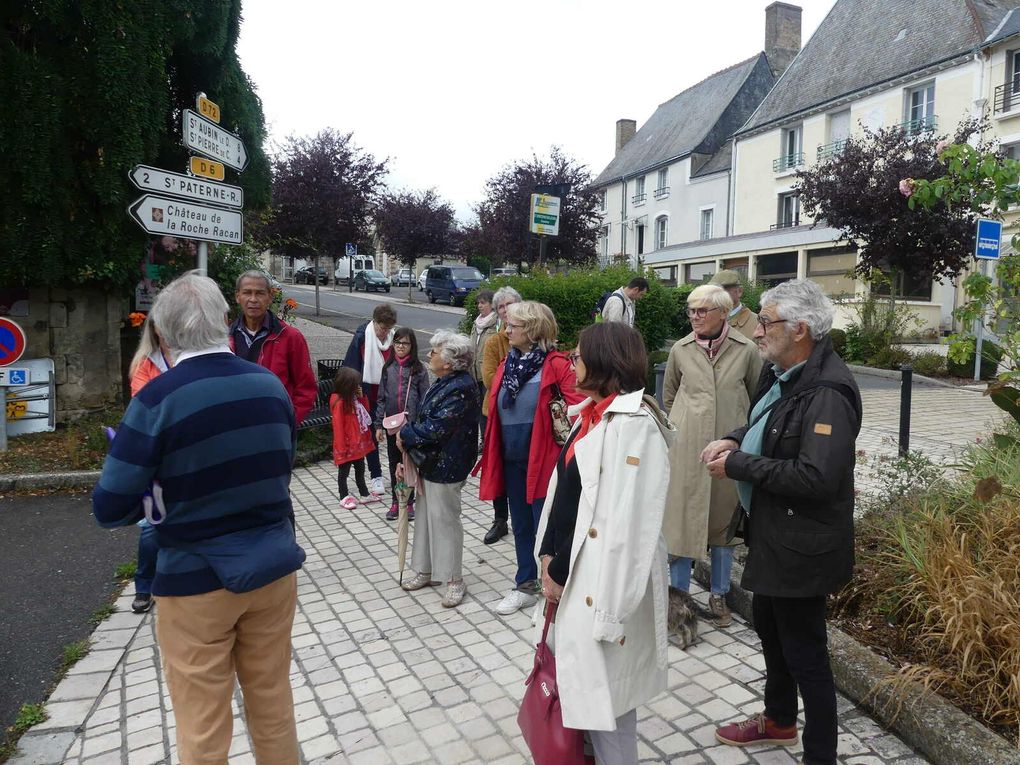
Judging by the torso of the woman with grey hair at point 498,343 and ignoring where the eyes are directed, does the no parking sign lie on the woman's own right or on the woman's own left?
on the woman's own right

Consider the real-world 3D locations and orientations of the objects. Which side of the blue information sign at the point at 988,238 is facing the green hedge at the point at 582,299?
right

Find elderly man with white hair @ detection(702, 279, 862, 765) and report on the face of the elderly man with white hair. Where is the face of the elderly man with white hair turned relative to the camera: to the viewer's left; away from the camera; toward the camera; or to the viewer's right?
to the viewer's left

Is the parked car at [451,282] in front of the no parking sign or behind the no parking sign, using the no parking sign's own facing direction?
behind

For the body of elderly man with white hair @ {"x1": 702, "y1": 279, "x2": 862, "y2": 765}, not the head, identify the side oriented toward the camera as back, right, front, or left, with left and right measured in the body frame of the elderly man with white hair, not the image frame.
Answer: left

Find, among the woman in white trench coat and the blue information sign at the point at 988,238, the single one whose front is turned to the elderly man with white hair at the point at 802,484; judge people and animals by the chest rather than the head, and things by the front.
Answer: the blue information sign
